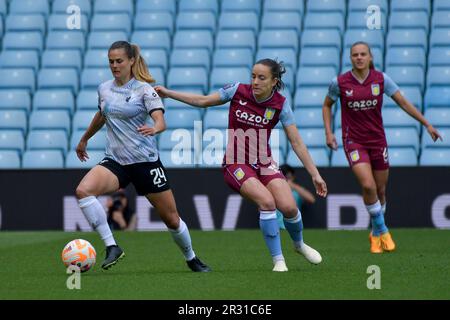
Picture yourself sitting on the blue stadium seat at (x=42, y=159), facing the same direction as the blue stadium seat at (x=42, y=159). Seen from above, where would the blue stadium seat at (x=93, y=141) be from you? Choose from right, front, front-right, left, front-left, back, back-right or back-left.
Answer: left

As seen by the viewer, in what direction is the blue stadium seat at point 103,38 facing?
toward the camera

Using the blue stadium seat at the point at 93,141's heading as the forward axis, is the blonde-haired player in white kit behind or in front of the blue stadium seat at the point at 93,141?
in front

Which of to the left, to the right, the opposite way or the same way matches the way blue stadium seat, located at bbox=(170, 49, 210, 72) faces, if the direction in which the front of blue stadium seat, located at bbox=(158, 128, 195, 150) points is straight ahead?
the same way

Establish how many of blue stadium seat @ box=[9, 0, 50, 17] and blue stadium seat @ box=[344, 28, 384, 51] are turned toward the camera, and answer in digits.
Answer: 2

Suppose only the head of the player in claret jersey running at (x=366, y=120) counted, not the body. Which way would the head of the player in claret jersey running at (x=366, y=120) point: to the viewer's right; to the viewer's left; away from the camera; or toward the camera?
toward the camera

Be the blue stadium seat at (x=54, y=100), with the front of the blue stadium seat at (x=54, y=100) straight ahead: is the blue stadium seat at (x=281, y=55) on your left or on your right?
on your left

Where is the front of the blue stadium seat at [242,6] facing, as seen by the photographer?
facing the viewer

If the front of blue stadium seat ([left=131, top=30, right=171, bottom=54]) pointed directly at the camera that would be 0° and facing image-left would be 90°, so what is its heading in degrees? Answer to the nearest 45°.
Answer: approximately 0°

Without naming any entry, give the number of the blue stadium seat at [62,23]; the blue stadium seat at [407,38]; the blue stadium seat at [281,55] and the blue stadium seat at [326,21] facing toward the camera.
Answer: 4

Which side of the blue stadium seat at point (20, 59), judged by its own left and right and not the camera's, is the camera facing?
front

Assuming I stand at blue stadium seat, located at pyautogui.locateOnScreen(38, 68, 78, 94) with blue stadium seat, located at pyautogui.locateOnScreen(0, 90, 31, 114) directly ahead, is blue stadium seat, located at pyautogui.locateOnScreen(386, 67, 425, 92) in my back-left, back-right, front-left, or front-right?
back-left

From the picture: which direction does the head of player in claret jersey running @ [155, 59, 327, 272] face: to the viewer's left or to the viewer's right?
to the viewer's left
